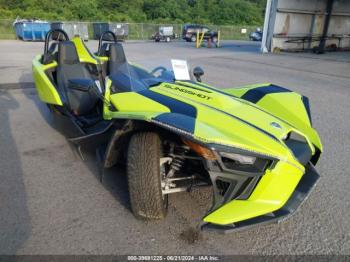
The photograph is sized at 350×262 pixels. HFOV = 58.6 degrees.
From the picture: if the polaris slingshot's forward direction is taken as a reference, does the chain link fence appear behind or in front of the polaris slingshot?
behind

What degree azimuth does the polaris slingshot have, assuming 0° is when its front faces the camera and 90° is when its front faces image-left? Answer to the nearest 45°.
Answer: approximately 315°

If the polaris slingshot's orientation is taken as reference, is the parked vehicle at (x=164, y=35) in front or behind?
behind
